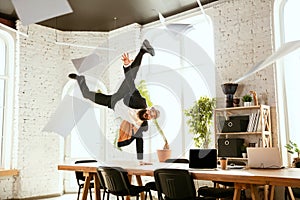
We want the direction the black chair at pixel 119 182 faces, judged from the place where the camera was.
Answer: facing away from the viewer and to the right of the viewer

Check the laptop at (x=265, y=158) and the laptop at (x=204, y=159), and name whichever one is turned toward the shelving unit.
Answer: the laptop at (x=265, y=158)

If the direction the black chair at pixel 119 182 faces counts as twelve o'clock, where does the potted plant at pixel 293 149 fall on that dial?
The potted plant is roughly at 1 o'clock from the black chair.

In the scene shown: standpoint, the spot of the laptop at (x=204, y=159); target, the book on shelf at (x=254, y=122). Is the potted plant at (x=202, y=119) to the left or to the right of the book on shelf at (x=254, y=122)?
left

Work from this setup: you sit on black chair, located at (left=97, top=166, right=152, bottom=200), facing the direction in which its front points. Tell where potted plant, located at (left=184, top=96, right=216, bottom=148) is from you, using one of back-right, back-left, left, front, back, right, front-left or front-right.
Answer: front

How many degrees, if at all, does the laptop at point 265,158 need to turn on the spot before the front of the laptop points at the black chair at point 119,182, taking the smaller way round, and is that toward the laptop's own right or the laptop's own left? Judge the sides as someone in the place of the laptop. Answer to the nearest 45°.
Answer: approximately 90° to the laptop's own left

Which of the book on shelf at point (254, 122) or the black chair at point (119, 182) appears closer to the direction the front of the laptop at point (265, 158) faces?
the book on shelf

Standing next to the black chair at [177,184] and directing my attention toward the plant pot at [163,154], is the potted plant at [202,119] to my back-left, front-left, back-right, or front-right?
front-right

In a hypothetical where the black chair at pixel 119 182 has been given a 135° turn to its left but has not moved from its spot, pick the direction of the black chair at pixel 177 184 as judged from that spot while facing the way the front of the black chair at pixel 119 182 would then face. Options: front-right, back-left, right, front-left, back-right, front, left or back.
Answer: back-left

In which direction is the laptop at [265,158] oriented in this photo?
away from the camera

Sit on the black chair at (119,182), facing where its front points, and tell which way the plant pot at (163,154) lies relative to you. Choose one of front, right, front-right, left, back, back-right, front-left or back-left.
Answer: front

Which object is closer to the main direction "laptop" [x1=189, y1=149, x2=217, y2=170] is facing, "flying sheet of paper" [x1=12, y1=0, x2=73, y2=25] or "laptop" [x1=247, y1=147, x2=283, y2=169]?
the flying sheet of paper

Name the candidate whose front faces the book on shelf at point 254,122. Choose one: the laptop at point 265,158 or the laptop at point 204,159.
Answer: the laptop at point 265,158
